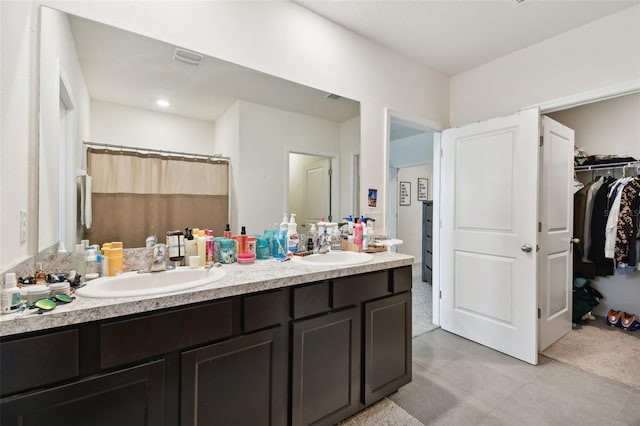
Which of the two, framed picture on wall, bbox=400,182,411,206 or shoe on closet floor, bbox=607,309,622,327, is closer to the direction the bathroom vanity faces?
the shoe on closet floor

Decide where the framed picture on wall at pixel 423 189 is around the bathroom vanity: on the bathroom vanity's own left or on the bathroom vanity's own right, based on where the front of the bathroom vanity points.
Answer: on the bathroom vanity's own left

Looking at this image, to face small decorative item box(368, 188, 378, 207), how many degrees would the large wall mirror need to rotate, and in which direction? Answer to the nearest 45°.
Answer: approximately 45° to its left

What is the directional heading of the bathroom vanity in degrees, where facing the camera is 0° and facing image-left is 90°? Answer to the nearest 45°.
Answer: approximately 315°

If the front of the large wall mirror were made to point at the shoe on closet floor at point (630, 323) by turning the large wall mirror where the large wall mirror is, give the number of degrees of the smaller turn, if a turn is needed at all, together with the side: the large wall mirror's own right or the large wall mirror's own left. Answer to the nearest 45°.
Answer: approximately 45° to the large wall mirror's own left

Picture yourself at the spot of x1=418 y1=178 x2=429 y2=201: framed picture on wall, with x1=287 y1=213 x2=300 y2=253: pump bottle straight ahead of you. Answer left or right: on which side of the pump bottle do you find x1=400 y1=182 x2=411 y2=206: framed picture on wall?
right

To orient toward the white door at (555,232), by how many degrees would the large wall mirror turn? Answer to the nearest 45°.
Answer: approximately 45° to its left
